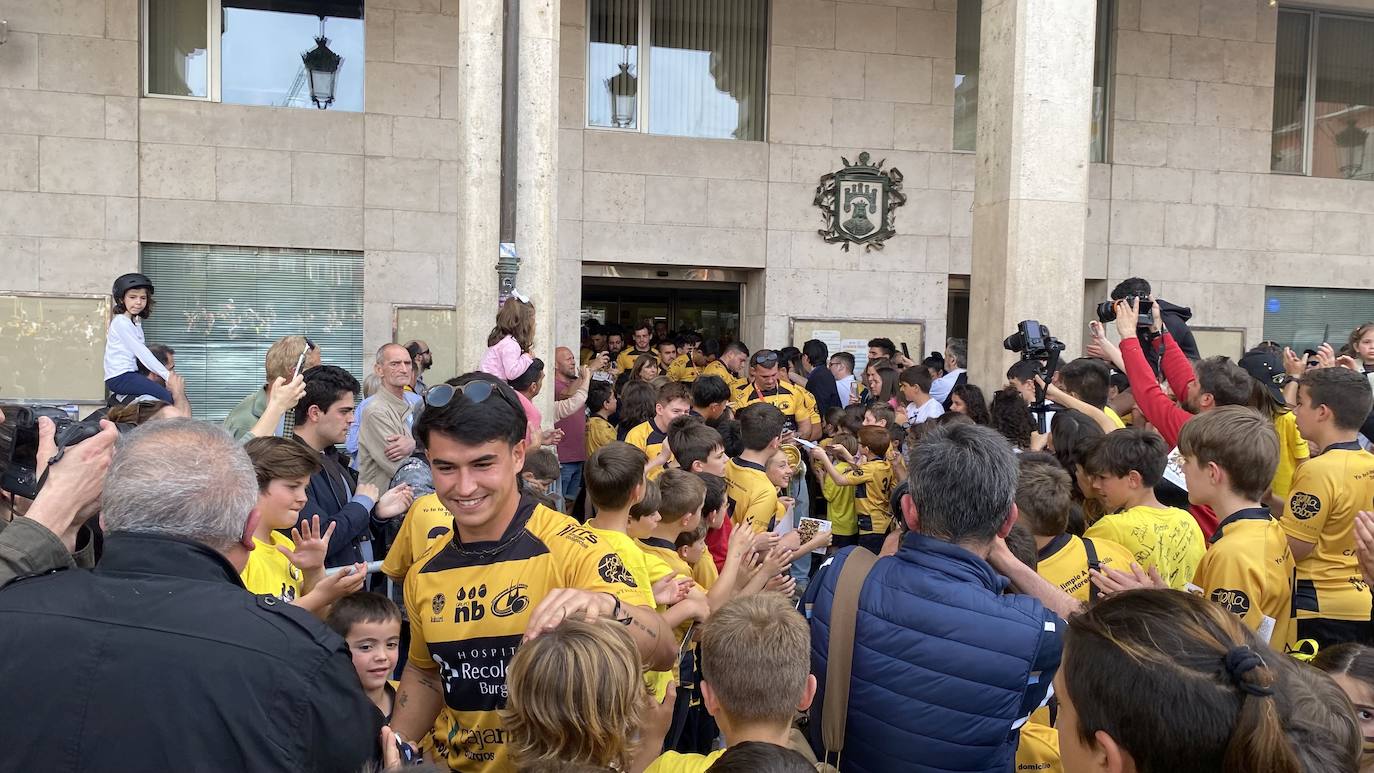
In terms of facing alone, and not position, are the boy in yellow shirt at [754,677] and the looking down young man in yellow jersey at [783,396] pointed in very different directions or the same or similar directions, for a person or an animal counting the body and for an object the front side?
very different directions

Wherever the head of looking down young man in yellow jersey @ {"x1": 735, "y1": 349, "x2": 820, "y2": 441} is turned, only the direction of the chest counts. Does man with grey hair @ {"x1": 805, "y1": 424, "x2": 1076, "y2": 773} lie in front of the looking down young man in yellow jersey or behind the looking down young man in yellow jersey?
in front

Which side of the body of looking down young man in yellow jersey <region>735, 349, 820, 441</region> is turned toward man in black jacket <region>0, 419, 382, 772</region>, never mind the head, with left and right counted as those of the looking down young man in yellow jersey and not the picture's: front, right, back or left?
front

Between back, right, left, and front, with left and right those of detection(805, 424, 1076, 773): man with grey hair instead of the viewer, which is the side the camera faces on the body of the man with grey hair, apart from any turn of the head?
back

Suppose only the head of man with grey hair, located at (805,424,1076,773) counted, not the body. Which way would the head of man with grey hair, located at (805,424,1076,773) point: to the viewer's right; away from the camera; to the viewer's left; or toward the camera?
away from the camera

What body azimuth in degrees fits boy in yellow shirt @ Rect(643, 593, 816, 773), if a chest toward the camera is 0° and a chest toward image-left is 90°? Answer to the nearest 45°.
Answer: approximately 180°

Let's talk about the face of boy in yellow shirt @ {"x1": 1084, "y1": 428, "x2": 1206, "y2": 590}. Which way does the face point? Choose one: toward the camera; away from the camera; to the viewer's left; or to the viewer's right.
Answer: to the viewer's left

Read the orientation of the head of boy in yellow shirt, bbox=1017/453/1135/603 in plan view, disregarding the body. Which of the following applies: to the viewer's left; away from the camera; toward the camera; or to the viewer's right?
away from the camera

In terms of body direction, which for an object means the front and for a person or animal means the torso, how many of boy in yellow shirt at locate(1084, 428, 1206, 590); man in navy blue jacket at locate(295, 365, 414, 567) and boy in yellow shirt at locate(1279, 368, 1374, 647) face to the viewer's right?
1

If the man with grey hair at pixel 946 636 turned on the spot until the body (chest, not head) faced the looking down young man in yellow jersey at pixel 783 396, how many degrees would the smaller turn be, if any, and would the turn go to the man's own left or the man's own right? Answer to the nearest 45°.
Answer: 0° — they already face them

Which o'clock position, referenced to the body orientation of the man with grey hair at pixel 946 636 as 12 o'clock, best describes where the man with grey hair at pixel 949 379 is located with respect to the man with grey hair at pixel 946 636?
the man with grey hair at pixel 949 379 is roughly at 12 o'clock from the man with grey hair at pixel 946 636.

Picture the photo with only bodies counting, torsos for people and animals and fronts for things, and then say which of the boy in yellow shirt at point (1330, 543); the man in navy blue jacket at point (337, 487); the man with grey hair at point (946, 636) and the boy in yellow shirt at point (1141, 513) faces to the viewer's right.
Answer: the man in navy blue jacket

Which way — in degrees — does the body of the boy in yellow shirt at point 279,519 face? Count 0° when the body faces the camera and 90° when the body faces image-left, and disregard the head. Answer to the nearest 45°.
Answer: approximately 315°
